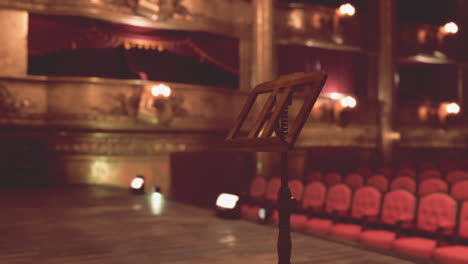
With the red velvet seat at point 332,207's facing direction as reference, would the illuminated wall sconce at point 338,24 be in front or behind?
behind

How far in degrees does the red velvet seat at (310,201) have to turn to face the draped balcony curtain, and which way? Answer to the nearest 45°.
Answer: approximately 90° to its right

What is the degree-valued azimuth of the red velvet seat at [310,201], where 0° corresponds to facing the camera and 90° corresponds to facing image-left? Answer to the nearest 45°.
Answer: approximately 45°

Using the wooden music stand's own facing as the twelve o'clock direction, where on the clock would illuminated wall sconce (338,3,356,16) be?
The illuminated wall sconce is roughly at 5 o'clock from the wooden music stand.

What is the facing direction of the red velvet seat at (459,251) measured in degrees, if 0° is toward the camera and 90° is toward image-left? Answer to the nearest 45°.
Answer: approximately 45°

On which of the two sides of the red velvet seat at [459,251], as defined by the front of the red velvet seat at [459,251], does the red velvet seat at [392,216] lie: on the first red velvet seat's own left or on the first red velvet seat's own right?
on the first red velvet seat's own right

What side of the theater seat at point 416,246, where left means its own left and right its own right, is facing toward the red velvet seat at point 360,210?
right

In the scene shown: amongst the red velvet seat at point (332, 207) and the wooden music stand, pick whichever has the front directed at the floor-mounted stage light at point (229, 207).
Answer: the red velvet seat

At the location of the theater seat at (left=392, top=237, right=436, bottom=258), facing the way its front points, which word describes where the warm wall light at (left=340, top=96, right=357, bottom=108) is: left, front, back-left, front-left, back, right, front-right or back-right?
back-right

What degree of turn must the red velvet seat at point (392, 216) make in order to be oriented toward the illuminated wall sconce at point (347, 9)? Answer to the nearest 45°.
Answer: approximately 135° to its right

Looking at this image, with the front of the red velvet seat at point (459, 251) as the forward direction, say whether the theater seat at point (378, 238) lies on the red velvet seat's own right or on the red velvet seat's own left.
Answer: on the red velvet seat's own right
